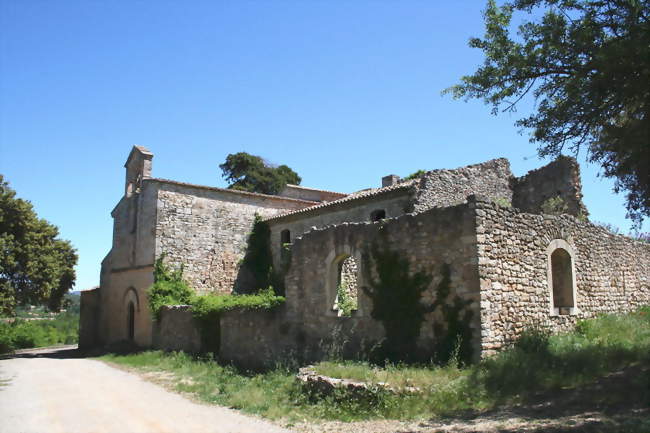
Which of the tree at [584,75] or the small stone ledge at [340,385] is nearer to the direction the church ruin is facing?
the small stone ledge

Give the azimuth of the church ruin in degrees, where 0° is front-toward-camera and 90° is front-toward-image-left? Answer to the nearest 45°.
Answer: approximately 45°

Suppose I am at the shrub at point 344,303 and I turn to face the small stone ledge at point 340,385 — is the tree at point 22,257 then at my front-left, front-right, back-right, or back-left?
back-right

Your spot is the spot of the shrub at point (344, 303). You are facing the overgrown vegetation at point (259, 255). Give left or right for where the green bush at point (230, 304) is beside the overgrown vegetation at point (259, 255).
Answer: left
